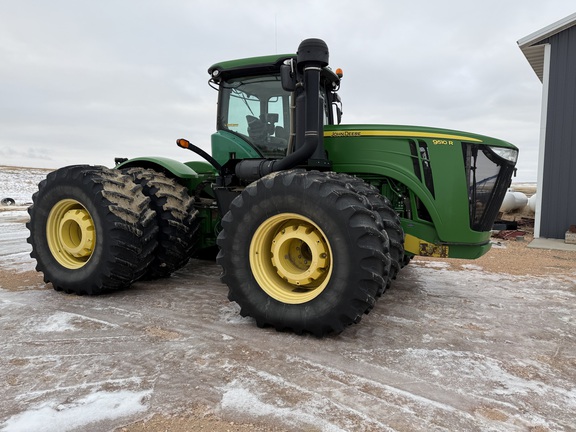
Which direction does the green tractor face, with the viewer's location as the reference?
facing the viewer and to the right of the viewer

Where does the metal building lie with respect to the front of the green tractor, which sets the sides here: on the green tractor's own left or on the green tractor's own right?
on the green tractor's own left
